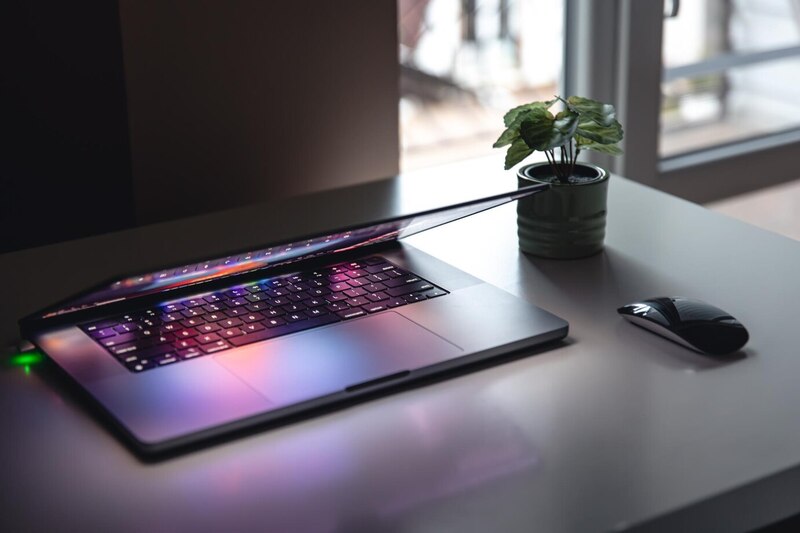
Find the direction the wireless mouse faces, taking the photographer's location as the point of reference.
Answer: facing away from the viewer and to the left of the viewer

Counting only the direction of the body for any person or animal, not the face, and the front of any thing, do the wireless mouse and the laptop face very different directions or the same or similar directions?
very different directions

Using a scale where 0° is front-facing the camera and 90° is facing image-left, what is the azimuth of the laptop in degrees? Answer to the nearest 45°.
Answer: approximately 315°
